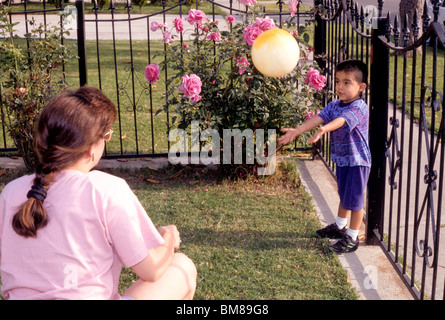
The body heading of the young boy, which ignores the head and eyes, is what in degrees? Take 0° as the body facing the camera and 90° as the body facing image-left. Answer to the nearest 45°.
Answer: approximately 45°

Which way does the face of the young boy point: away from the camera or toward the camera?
toward the camera

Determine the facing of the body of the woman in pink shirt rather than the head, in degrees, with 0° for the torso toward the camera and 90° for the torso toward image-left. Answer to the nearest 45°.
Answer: approximately 225°

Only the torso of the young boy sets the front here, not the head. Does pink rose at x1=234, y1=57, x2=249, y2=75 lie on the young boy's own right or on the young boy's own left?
on the young boy's own right

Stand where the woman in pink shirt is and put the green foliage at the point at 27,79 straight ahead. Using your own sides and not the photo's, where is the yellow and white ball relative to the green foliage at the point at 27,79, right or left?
right

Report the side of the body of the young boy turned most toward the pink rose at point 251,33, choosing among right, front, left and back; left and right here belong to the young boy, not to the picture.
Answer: right

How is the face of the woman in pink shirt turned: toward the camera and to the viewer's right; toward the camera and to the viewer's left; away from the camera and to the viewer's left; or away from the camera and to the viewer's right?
away from the camera and to the viewer's right

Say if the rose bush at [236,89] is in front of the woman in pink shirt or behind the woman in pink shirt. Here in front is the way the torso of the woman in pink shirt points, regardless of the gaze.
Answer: in front

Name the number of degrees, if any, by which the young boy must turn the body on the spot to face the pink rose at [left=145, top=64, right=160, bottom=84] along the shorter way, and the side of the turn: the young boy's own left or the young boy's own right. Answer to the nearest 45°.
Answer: approximately 90° to the young boy's own right

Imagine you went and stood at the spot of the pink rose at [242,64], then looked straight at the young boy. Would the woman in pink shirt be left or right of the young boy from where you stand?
right

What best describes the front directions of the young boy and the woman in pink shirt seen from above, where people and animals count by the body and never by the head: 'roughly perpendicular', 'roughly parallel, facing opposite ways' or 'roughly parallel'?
roughly parallel, facing opposite ways

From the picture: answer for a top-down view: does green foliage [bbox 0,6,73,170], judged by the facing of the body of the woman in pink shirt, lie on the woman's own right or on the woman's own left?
on the woman's own left
